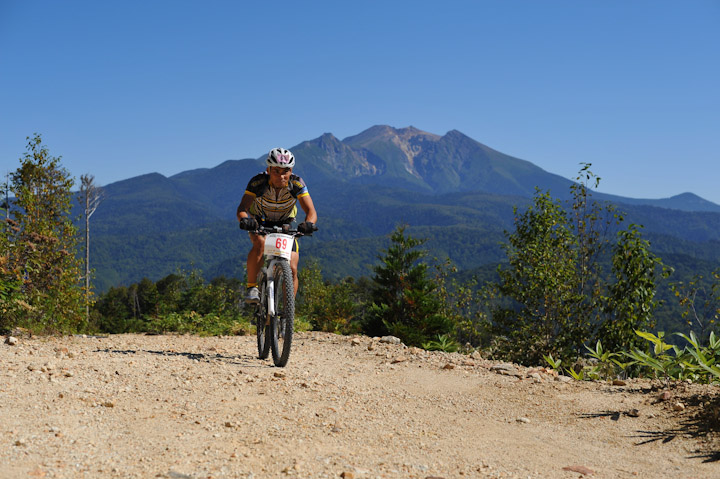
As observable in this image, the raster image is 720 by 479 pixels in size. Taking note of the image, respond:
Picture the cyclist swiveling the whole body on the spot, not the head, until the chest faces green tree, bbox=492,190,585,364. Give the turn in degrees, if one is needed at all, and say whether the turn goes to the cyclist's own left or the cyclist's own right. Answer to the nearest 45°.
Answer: approximately 135° to the cyclist's own left

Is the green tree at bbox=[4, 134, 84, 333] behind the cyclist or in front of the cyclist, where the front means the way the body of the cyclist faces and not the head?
behind

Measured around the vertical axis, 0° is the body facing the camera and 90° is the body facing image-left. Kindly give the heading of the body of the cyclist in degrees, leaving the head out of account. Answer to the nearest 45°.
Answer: approximately 0°

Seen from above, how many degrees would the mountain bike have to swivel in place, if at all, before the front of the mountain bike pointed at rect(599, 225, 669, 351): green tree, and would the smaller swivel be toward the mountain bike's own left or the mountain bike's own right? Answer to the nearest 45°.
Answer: approximately 135° to the mountain bike's own left

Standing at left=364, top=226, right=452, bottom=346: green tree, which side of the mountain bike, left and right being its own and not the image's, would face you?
back

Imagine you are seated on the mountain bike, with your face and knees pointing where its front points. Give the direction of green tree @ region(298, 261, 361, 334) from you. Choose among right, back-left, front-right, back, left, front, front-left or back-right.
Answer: back

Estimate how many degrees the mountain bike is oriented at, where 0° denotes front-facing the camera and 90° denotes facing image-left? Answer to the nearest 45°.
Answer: approximately 0°

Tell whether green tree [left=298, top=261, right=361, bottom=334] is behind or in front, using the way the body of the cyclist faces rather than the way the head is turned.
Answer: behind
